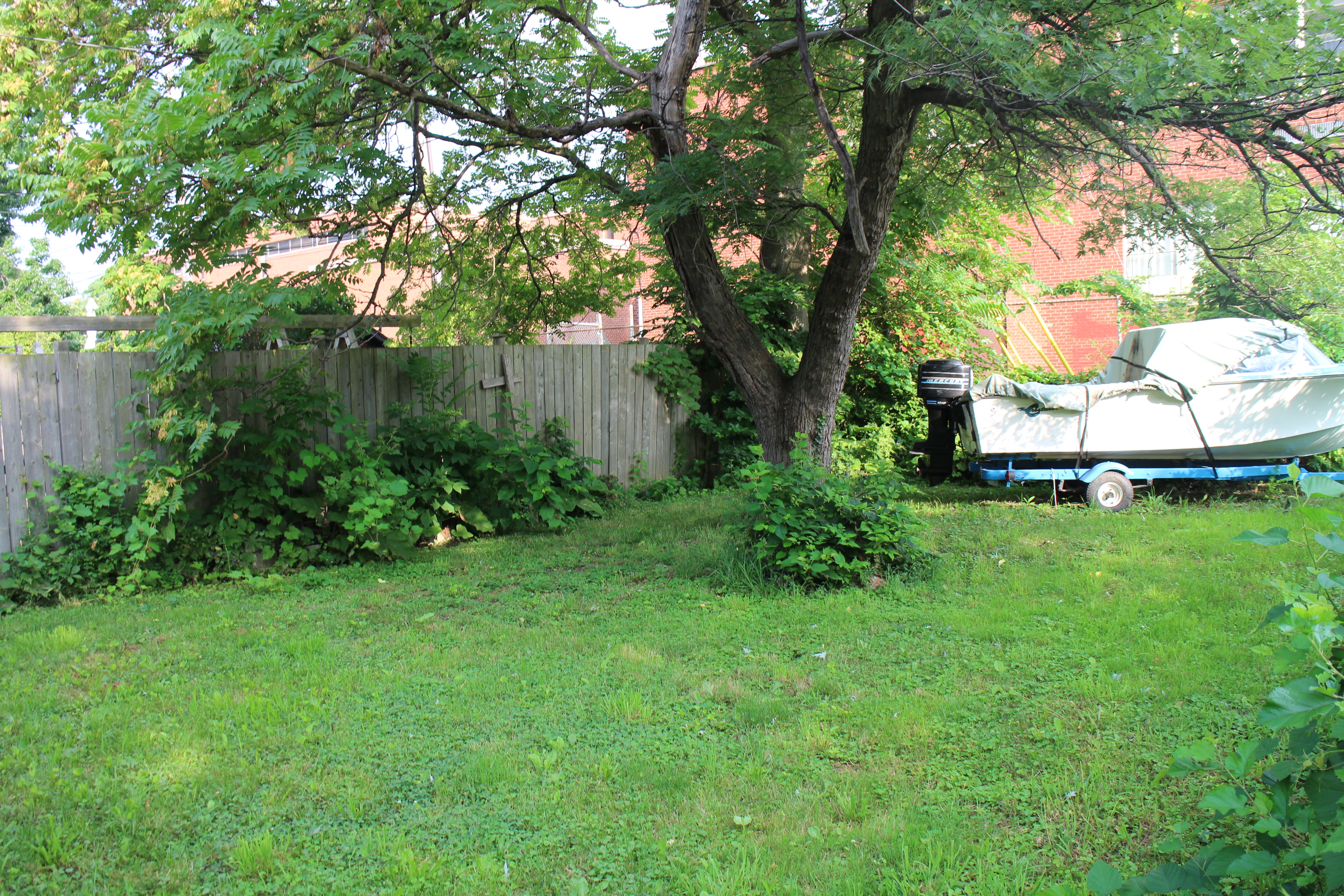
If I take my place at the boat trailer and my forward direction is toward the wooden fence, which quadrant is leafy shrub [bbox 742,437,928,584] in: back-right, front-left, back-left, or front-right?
front-left

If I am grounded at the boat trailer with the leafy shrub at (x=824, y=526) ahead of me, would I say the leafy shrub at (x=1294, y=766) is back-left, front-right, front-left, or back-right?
front-left

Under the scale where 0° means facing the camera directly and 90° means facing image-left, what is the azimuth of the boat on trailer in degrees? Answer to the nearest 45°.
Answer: approximately 270°

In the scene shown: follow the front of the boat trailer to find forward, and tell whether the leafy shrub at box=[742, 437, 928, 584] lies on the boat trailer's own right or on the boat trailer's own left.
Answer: on the boat trailer's own right

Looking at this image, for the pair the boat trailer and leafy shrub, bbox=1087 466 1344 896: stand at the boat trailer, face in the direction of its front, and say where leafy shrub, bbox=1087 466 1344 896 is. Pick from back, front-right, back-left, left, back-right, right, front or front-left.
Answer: right

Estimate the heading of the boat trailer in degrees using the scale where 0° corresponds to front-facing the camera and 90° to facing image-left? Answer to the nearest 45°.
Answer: approximately 270°
